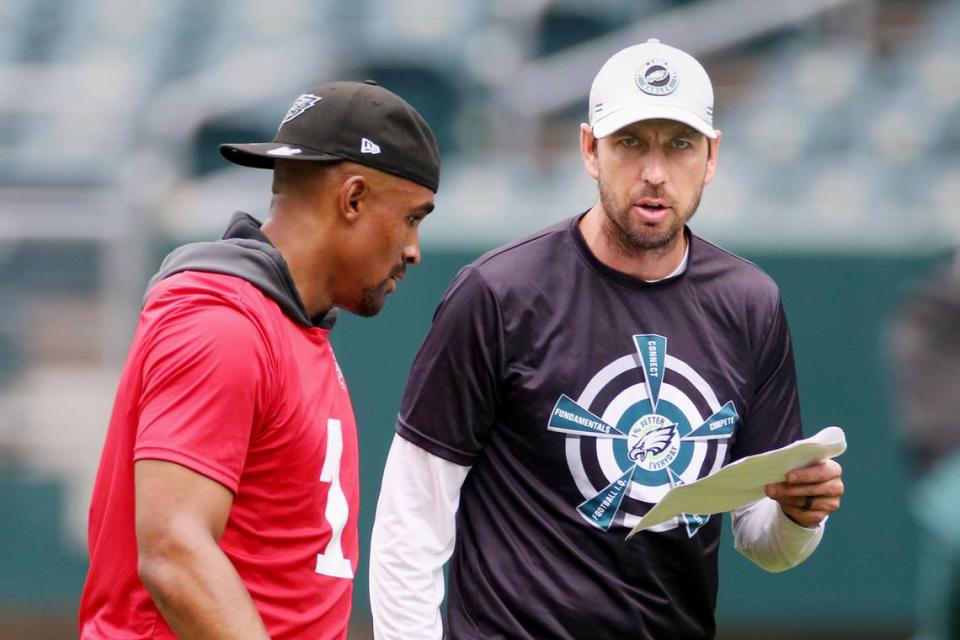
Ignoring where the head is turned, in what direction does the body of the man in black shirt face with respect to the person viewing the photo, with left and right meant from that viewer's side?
facing the viewer

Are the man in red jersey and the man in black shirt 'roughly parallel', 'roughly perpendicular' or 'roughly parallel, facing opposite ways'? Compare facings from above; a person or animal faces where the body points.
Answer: roughly perpendicular

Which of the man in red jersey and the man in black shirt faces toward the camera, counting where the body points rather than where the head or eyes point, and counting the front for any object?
the man in black shirt

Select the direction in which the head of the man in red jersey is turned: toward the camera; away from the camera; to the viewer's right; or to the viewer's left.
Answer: to the viewer's right

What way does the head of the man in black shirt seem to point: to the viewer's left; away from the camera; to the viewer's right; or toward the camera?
toward the camera

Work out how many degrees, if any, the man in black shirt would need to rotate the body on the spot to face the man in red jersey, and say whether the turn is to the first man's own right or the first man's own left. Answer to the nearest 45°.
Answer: approximately 45° to the first man's own right

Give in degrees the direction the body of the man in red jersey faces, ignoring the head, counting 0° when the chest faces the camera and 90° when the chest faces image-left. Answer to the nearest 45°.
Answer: approximately 270°

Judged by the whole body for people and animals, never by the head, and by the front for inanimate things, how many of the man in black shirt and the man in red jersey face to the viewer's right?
1
